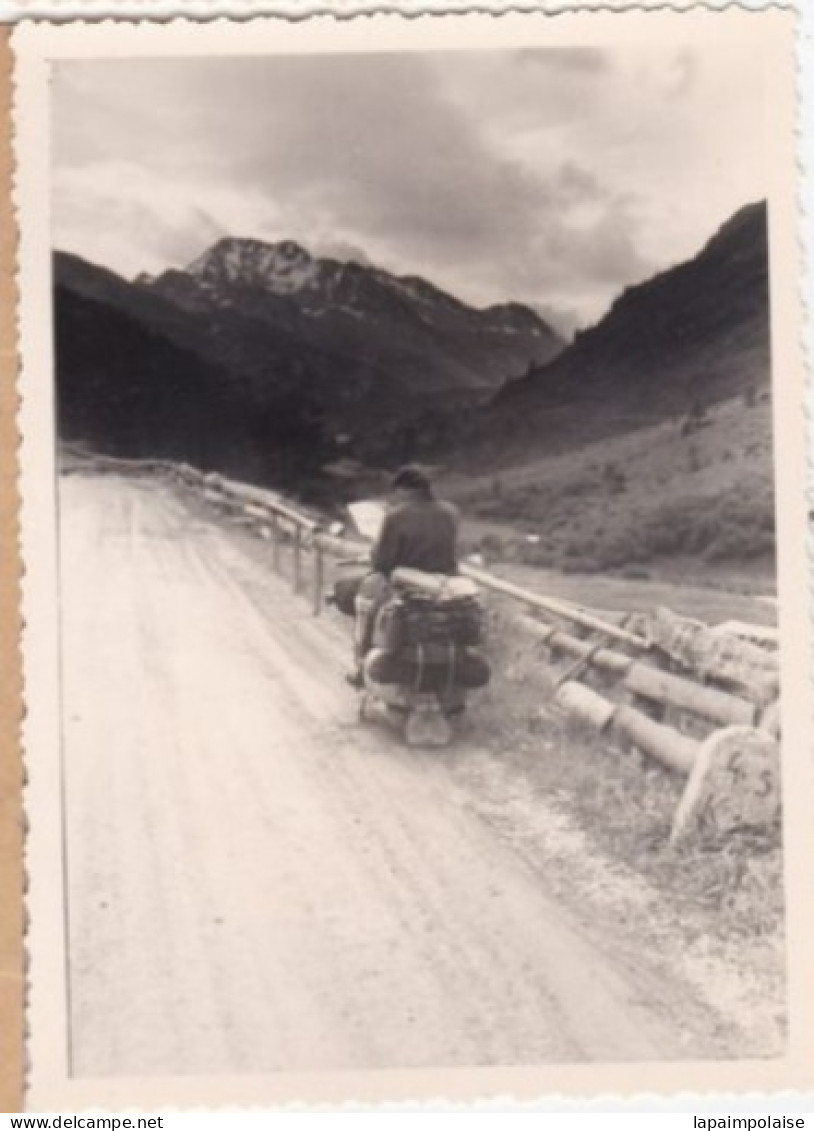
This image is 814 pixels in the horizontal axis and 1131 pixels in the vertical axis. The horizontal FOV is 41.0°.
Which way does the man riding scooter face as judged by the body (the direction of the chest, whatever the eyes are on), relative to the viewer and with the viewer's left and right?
facing away from the viewer and to the left of the viewer
